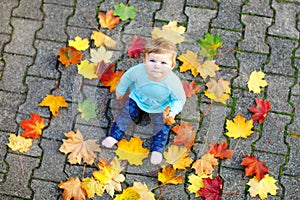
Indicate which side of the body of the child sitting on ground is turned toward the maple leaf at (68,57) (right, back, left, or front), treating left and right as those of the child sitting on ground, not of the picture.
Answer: right

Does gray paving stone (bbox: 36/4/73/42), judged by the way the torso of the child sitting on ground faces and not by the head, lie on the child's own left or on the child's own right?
on the child's own right

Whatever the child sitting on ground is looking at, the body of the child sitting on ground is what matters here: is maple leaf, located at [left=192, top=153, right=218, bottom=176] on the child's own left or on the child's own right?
on the child's own left

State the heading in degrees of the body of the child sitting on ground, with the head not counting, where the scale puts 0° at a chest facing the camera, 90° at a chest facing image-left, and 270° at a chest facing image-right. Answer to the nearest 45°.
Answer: approximately 0°

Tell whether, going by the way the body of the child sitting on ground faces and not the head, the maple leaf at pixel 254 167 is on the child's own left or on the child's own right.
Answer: on the child's own left

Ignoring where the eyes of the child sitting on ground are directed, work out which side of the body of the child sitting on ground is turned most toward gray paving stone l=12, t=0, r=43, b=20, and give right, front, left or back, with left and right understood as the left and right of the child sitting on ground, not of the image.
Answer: right
